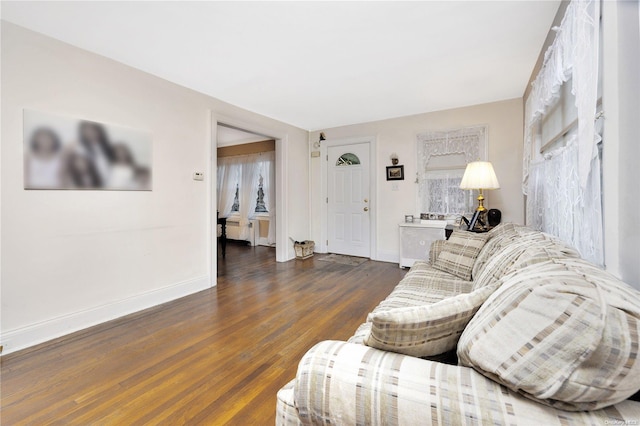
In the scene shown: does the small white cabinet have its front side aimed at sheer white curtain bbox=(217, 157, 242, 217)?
no

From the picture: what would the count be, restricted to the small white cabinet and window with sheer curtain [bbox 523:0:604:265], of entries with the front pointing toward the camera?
1

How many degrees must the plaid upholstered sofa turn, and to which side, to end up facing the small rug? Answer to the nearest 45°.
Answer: approximately 45° to its right

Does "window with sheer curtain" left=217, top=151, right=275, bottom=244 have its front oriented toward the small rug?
no

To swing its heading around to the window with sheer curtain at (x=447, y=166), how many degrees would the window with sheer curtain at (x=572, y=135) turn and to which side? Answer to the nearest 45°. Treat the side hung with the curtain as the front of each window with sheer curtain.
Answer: approximately 45° to its right

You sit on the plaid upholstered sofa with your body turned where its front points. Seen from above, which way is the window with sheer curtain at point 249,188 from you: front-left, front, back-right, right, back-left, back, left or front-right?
front-right

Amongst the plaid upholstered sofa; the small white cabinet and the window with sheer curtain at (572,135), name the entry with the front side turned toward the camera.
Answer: the small white cabinet

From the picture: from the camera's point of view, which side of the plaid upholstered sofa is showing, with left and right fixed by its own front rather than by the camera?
left

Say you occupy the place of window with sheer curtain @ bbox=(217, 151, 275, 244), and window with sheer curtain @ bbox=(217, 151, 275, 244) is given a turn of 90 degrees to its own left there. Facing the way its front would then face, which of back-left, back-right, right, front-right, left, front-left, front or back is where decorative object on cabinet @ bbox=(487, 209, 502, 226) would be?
front

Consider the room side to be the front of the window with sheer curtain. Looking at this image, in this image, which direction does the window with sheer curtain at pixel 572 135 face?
to the viewer's left

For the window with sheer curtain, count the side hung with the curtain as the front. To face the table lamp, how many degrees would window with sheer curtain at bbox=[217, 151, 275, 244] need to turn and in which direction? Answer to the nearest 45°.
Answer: approximately 90° to its left

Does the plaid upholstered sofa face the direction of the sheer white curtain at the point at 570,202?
no

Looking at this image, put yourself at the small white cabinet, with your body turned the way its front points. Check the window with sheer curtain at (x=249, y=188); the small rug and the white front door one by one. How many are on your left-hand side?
0

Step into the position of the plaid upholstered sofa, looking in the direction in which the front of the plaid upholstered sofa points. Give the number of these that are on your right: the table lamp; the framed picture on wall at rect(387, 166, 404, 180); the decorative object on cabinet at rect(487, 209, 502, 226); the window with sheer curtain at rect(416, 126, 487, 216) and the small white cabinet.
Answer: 5

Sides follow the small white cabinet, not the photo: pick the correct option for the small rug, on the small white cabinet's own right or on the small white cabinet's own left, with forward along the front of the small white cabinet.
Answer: on the small white cabinet's own right

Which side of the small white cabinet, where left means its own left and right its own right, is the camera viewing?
front

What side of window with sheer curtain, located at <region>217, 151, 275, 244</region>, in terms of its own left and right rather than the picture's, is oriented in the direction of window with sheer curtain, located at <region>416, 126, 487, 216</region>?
left

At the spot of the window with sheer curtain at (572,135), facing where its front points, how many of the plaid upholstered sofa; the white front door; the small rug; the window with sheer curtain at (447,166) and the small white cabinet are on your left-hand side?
1
